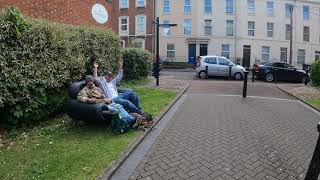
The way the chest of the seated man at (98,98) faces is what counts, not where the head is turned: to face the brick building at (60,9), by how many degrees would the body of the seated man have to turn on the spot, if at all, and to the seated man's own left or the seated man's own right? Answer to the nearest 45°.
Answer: approximately 135° to the seated man's own left

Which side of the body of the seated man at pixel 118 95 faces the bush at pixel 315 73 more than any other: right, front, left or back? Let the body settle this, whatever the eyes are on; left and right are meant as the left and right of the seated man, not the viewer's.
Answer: left

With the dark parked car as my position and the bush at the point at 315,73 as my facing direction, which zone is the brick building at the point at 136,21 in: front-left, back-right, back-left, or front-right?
back-right

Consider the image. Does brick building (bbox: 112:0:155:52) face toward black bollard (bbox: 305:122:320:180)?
yes

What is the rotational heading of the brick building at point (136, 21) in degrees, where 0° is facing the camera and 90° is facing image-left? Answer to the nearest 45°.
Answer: approximately 0°

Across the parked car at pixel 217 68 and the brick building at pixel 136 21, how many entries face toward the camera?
1

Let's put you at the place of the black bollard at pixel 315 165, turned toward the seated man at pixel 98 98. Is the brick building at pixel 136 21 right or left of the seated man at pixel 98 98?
right

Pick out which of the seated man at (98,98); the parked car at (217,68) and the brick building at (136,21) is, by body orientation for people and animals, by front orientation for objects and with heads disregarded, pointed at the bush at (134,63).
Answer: the brick building
